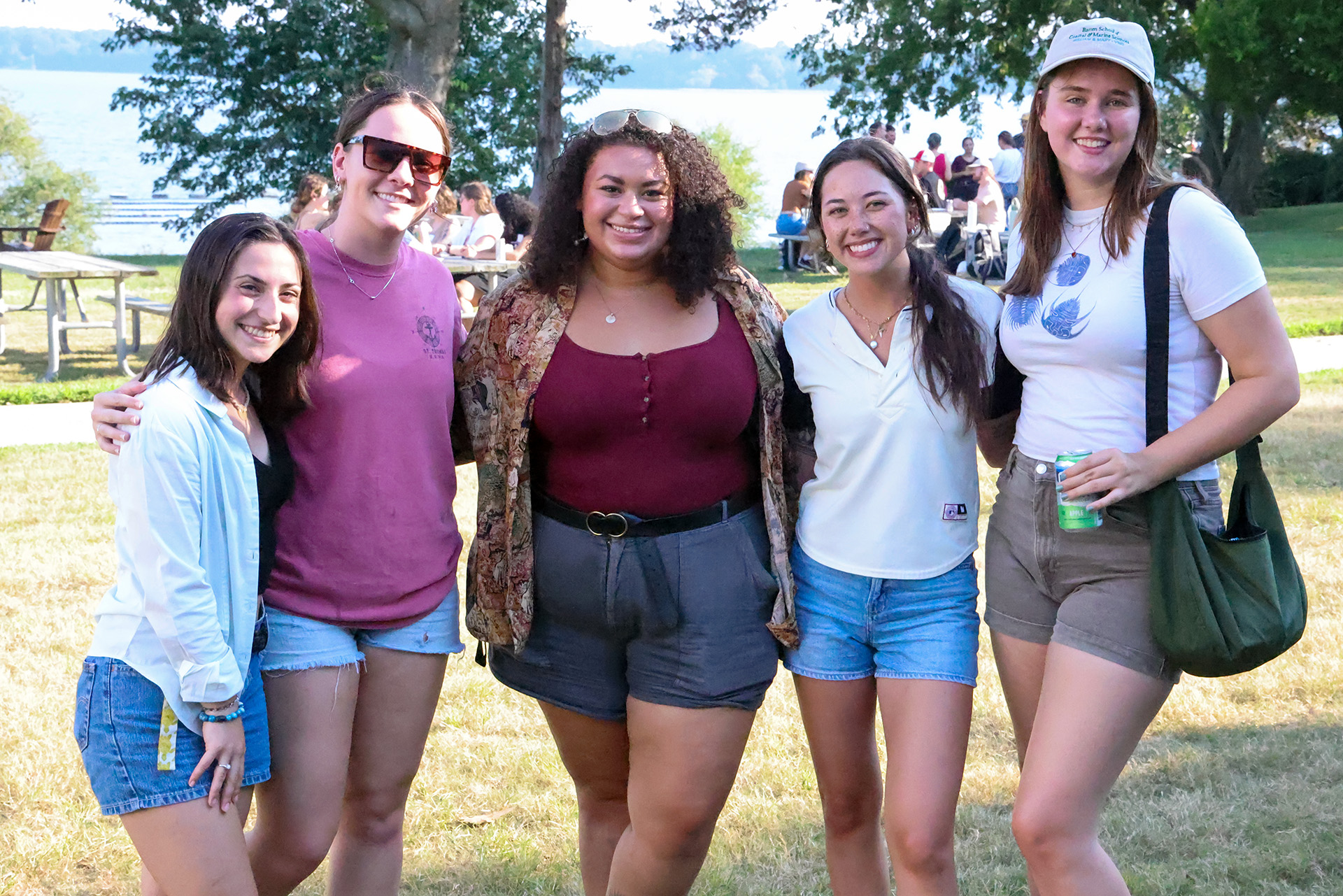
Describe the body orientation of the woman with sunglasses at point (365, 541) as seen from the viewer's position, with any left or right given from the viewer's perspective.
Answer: facing the viewer

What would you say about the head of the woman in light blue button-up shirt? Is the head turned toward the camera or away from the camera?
toward the camera

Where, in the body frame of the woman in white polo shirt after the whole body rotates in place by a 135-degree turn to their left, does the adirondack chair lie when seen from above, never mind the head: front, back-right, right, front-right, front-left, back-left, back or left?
left

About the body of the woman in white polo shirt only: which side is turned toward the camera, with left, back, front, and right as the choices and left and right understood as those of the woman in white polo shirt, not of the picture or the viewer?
front

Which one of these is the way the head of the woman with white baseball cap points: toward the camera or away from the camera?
toward the camera

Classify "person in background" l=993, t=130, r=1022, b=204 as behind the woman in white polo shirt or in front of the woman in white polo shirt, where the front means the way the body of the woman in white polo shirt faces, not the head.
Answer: behind

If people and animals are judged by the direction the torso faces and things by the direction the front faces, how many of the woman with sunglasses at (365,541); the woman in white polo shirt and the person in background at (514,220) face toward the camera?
2

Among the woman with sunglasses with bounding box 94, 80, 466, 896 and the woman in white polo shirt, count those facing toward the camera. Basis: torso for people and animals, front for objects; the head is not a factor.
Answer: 2

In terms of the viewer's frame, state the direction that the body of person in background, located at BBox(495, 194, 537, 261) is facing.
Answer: away from the camera

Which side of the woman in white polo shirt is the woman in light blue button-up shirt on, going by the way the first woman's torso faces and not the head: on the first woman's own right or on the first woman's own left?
on the first woman's own right

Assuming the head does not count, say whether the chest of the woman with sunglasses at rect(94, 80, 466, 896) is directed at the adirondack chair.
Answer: no

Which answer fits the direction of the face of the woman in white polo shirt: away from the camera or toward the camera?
toward the camera

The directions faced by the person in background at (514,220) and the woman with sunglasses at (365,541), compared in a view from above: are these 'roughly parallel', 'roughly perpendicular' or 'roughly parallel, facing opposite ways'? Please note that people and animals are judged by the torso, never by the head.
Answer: roughly parallel, facing opposite ways

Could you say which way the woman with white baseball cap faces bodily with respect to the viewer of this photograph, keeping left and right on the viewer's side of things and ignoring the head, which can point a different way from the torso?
facing the viewer and to the left of the viewer

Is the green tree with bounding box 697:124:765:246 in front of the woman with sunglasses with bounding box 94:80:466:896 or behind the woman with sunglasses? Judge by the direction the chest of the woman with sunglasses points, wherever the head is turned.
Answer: behind
